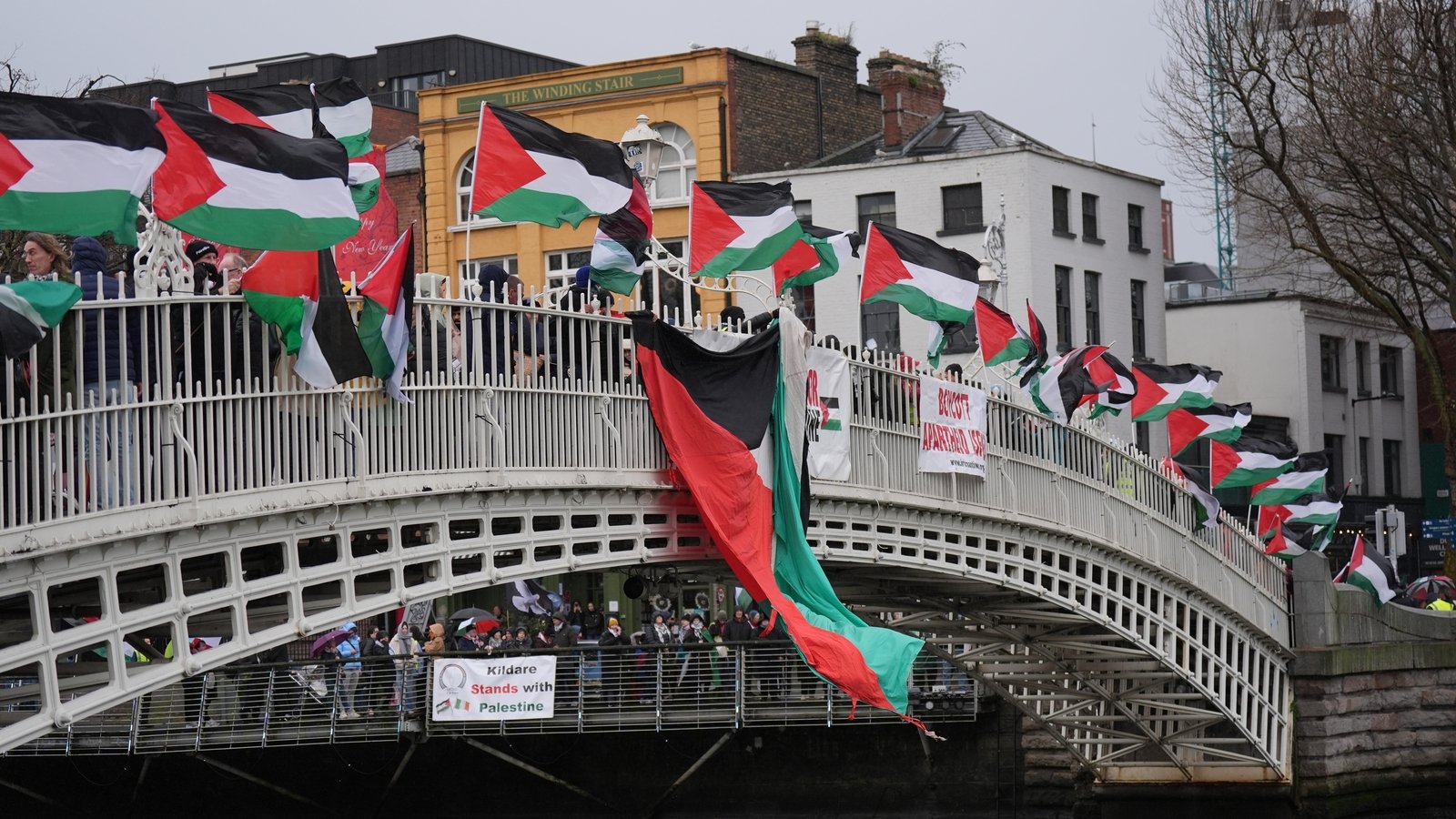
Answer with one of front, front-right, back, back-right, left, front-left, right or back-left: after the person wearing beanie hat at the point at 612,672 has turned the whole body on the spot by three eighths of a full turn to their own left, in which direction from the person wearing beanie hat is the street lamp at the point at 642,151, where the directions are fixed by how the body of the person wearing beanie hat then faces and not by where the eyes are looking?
back-right

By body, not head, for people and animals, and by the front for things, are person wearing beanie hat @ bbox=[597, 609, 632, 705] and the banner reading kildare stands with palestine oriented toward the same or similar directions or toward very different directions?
same or similar directions

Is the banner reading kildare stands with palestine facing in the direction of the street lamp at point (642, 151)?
yes

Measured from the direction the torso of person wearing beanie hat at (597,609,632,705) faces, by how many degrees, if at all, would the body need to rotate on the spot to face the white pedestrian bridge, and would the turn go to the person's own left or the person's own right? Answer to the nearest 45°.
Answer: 0° — they already face it

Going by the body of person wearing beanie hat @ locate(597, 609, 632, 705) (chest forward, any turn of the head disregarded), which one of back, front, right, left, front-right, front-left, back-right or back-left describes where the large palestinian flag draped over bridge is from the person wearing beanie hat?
front

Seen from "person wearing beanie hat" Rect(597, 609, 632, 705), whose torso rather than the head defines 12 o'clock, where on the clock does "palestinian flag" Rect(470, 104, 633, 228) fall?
The palestinian flag is roughly at 12 o'clock from the person wearing beanie hat.

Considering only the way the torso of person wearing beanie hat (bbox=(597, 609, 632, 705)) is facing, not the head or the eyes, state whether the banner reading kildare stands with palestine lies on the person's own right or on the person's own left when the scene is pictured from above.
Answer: on the person's own right

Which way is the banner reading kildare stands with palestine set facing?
toward the camera

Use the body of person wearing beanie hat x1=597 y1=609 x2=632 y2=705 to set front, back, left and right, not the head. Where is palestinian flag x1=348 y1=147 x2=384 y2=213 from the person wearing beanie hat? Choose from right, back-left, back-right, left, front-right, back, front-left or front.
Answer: front

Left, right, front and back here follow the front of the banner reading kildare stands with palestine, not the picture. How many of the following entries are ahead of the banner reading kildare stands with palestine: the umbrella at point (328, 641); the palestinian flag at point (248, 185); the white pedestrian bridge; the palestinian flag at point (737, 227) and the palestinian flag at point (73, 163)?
4

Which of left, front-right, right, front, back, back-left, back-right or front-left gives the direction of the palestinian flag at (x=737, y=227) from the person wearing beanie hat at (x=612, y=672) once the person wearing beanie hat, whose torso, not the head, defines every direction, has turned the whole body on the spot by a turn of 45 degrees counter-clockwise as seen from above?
front-right

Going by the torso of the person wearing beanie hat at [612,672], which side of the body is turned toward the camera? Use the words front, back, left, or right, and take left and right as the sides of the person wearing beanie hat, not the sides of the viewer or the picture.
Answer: front

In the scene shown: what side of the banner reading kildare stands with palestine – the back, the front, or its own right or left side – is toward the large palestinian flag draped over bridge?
front

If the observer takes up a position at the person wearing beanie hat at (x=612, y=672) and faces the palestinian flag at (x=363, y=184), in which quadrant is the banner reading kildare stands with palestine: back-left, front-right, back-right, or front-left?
front-right

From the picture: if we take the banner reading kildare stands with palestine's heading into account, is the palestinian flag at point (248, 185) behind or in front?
in front
